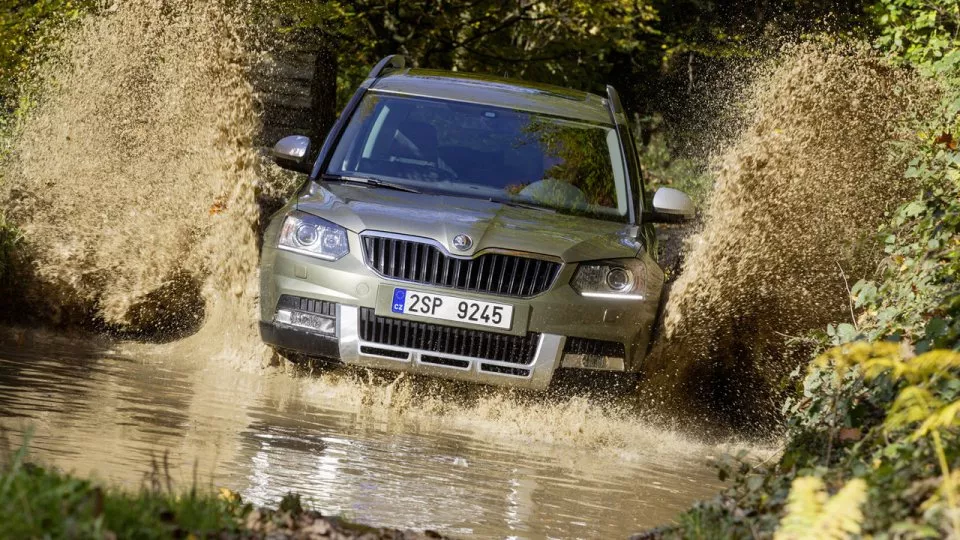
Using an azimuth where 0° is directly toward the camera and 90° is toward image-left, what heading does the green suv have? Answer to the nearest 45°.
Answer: approximately 0°
